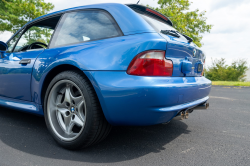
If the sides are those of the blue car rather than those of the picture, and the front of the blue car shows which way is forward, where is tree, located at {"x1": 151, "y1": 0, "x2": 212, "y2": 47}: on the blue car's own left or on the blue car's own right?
on the blue car's own right

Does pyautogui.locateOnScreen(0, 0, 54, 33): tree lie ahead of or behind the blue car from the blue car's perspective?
ahead

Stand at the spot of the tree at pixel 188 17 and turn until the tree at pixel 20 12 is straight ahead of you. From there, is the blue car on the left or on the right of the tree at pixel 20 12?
left

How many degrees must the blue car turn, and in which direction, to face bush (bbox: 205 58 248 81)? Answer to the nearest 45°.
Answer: approximately 90° to its right

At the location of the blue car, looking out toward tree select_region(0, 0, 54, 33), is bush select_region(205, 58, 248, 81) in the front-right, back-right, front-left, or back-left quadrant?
front-right

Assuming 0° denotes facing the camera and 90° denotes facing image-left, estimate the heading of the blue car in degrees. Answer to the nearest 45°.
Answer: approximately 135°
